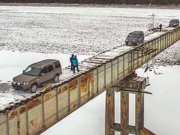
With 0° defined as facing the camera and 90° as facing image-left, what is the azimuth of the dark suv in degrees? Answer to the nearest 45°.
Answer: approximately 45°
